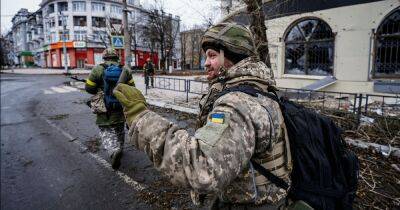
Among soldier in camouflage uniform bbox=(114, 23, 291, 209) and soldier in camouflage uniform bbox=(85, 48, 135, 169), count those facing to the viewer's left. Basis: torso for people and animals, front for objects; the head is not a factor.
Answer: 1

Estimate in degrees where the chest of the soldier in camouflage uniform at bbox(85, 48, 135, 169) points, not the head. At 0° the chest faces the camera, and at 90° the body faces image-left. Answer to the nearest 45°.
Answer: approximately 180°

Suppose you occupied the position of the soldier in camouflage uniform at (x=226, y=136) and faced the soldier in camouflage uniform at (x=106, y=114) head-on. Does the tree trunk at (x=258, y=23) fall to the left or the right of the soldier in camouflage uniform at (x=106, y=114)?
right

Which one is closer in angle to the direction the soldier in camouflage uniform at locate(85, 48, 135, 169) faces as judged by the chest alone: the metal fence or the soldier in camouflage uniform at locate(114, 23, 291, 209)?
the metal fence

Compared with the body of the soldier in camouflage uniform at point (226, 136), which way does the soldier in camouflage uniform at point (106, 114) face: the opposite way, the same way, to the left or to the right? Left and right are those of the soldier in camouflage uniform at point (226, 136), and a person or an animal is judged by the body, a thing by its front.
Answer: to the right

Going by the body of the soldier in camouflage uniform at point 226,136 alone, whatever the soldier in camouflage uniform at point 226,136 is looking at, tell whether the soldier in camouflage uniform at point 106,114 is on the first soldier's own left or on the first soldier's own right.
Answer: on the first soldier's own right

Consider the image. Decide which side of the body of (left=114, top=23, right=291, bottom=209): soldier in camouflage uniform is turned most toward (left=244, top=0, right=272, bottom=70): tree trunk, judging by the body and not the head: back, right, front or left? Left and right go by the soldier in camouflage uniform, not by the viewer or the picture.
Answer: right

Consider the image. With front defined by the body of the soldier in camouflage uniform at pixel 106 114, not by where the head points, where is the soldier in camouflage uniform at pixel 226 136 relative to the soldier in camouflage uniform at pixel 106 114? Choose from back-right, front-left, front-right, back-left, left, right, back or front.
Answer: back

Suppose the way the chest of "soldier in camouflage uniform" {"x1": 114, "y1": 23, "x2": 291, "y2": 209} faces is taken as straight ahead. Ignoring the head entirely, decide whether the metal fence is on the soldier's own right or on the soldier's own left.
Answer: on the soldier's own right

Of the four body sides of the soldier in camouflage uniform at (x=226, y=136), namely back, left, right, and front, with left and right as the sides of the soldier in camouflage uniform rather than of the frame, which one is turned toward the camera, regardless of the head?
left
